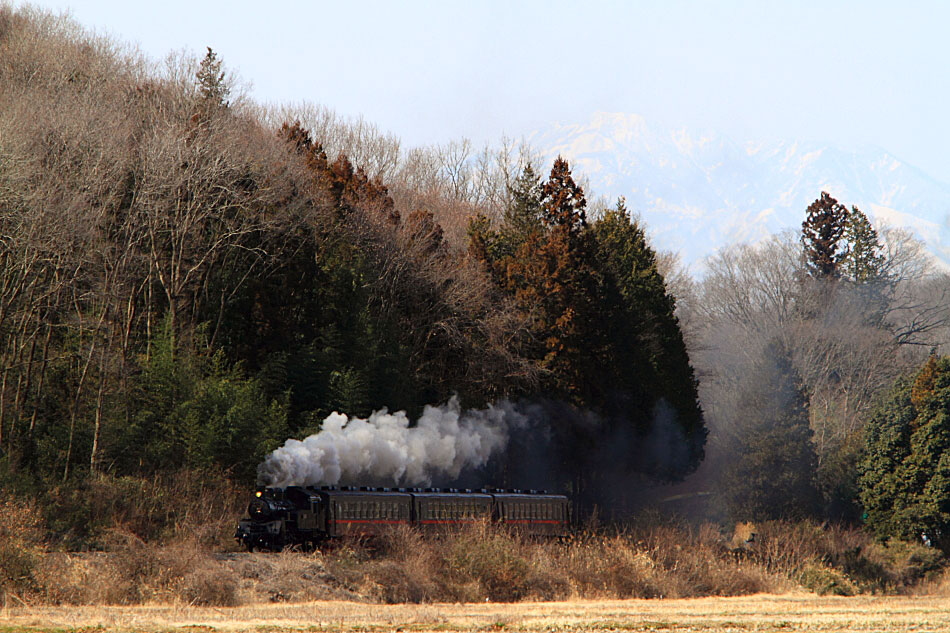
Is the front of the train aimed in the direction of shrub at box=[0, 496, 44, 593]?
yes

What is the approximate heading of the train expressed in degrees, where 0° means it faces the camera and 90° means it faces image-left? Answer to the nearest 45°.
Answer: approximately 45°
